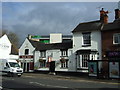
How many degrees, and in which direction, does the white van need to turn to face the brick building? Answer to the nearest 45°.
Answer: approximately 45° to its left

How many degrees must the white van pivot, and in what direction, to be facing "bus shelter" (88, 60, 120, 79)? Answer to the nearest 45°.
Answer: approximately 45° to its left

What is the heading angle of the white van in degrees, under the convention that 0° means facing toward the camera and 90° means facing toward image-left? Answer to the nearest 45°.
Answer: approximately 315°

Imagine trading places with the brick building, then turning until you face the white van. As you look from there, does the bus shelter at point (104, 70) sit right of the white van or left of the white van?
left
